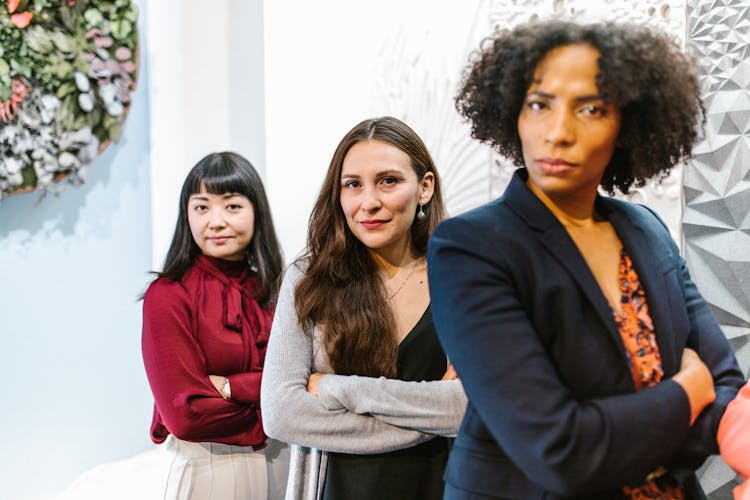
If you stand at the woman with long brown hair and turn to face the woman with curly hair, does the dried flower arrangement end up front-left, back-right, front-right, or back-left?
back-right

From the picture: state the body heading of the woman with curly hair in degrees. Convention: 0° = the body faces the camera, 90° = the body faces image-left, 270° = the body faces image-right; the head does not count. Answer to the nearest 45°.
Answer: approximately 315°

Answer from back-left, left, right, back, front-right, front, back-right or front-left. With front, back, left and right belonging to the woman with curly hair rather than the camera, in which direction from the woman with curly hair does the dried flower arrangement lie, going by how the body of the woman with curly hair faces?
back

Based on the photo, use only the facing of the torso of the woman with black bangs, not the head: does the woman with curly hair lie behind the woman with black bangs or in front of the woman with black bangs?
in front

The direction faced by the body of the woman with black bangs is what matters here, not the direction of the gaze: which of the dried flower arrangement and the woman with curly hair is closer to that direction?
the woman with curly hair

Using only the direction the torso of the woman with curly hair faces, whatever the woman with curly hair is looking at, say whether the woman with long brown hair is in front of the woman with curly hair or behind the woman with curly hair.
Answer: behind

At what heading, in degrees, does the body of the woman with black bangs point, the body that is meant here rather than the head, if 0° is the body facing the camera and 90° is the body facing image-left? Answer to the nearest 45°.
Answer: approximately 315°

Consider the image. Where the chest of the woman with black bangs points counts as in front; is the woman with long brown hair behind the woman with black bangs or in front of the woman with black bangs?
in front

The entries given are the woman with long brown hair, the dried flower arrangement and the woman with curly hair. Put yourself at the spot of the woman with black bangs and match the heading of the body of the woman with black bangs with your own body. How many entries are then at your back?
1

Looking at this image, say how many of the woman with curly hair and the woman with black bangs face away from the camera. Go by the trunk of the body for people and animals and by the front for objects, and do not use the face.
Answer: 0
